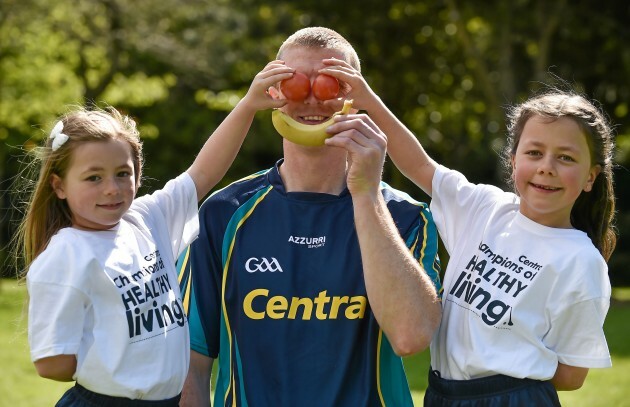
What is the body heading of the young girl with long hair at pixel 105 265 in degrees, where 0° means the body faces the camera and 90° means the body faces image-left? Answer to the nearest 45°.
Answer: approximately 315°

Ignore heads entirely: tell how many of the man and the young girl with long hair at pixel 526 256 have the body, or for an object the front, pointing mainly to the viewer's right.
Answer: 0

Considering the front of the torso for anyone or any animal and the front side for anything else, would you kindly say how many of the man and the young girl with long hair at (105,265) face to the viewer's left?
0

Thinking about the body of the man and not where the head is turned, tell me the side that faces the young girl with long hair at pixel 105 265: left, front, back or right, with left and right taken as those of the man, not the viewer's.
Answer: right

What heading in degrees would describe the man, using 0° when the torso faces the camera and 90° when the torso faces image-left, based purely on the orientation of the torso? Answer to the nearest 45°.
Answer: approximately 0°

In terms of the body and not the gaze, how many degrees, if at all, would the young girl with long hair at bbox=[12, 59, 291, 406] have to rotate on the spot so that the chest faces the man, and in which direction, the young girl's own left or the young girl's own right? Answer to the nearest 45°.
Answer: approximately 45° to the young girl's own left

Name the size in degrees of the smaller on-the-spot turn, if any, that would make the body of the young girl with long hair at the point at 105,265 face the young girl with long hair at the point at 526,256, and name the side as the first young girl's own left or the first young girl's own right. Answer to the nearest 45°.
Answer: approximately 45° to the first young girl's own left
